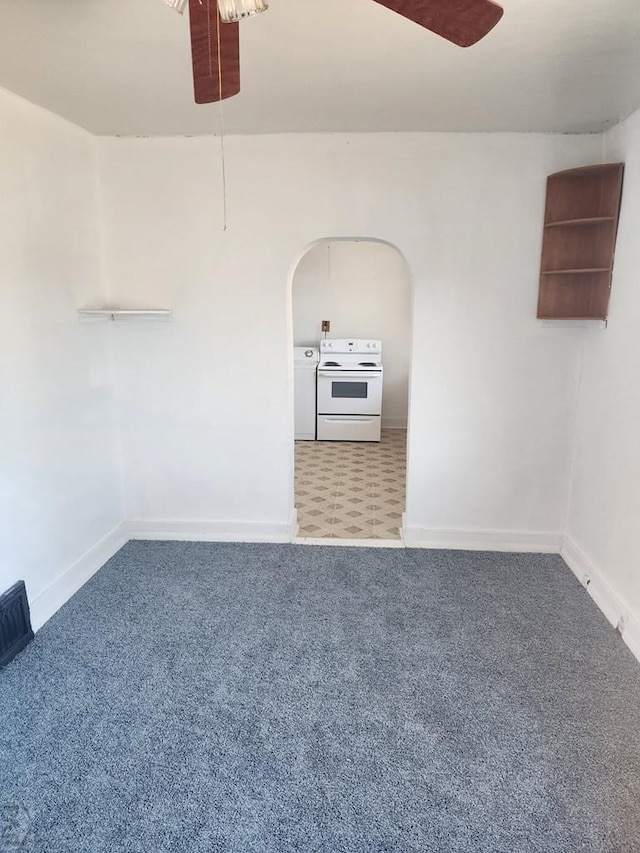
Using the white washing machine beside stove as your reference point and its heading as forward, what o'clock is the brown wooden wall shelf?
The brown wooden wall shelf is roughly at 11 o'clock from the white washing machine beside stove.

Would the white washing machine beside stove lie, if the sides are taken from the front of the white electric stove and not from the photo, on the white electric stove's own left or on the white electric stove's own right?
on the white electric stove's own right

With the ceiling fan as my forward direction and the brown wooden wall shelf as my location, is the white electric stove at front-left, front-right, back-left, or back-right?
back-right

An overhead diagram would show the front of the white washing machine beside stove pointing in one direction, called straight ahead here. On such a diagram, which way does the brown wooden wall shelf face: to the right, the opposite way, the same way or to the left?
to the right

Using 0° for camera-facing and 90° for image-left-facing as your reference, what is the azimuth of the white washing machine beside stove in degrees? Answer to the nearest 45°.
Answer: approximately 0°

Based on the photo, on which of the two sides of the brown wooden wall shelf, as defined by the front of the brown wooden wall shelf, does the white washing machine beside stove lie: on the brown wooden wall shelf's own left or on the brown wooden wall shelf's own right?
on the brown wooden wall shelf's own right

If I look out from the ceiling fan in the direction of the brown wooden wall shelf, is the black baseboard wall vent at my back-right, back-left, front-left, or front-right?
back-left

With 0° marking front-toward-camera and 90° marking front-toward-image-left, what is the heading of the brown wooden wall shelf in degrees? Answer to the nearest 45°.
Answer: approximately 45°

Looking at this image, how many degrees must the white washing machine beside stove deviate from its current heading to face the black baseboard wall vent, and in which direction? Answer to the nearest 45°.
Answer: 0° — it already faces it

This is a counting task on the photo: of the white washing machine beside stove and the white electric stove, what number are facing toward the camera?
2

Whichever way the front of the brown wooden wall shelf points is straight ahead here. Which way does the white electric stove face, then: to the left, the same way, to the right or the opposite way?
to the left

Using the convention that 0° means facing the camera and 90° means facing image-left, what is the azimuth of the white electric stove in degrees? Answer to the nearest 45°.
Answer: approximately 0°
